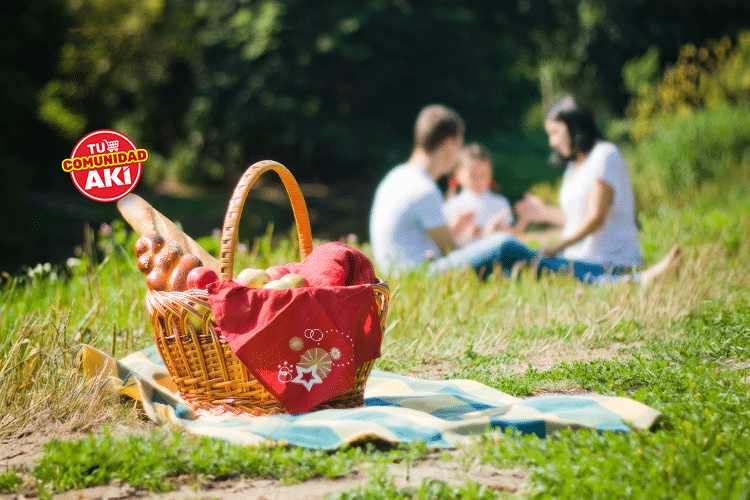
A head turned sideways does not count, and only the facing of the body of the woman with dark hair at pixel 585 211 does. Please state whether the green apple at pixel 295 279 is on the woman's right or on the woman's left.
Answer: on the woman's left

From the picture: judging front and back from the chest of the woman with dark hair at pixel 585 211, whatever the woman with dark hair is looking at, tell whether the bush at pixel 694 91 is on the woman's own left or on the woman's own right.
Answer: on the woman's own right

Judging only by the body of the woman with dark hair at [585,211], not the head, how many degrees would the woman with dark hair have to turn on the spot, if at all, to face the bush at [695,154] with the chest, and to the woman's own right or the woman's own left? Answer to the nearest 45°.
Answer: approximately 90° to the woman's own right

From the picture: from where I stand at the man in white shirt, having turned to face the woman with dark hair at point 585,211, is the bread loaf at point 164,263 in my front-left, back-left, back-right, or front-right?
back-right

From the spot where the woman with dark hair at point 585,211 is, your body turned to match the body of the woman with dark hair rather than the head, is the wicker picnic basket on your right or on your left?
on your left

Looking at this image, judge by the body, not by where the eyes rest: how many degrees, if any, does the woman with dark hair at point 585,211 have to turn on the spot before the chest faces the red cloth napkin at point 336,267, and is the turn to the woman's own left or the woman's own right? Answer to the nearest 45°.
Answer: approximately 90° to the woman's own left

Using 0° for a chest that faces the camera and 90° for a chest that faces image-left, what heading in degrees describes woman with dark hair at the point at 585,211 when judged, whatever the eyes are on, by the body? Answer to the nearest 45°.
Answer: approximately 90°

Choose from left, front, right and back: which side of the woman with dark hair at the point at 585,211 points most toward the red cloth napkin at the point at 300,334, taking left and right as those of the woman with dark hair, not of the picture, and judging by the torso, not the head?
left
